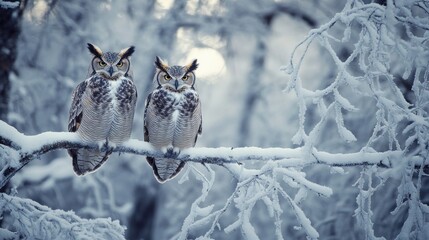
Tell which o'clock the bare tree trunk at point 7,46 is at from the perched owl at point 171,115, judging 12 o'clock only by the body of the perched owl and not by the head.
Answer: The bare tree trunk is roughly at 4 o'clock from the perched owl.

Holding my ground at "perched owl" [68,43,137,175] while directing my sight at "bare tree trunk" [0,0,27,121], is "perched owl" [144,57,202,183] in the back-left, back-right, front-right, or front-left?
back-right

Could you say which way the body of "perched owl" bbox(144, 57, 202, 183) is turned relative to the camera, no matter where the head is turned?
toward the camera

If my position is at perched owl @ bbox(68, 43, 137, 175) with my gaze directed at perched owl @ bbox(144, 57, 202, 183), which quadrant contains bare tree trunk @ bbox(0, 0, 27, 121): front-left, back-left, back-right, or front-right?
back-left
